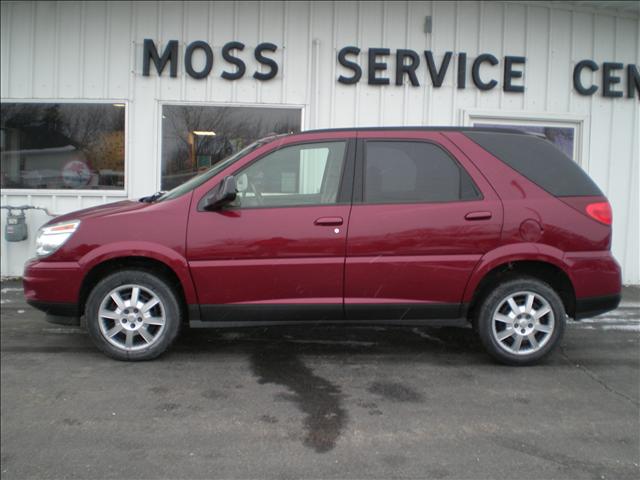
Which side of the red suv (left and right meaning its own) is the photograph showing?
left

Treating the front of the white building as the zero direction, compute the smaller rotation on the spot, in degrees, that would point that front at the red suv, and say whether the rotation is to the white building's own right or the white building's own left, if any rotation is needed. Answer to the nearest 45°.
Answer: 0° — it already faces it

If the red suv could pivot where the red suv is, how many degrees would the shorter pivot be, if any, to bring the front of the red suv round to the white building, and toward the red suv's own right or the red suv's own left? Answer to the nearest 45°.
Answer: approximately 90° to the red suv's own right

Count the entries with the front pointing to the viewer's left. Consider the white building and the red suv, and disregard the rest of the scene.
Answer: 1

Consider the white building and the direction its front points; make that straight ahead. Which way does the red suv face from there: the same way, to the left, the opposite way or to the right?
to the right
